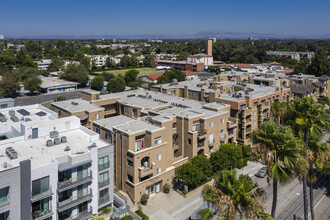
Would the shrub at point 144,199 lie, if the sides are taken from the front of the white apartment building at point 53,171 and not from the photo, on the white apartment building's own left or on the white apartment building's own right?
on the white apartment building's own left

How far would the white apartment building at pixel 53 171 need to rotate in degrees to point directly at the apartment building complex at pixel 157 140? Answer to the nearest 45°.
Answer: approximately 90° to its left

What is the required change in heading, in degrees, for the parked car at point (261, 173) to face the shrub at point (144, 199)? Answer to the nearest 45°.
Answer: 0° — it already faces it

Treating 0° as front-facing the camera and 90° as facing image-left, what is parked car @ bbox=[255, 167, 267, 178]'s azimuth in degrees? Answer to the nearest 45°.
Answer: approximately 45°

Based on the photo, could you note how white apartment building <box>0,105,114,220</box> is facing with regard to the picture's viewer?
facing the viewer and to the right of the viewer

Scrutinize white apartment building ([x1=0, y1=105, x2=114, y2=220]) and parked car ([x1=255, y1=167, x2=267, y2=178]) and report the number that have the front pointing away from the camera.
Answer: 0

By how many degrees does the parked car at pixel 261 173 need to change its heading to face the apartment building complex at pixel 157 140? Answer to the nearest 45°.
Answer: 0° — it already faces it

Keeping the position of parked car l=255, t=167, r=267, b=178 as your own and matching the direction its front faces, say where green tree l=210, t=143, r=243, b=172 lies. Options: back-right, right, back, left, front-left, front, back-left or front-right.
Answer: front
